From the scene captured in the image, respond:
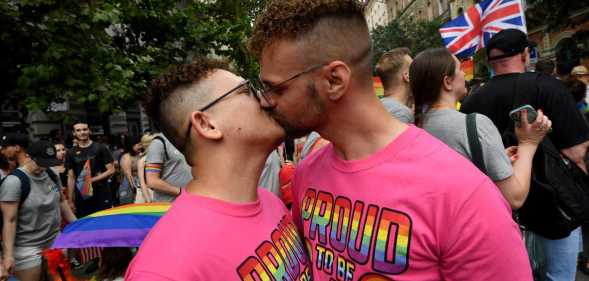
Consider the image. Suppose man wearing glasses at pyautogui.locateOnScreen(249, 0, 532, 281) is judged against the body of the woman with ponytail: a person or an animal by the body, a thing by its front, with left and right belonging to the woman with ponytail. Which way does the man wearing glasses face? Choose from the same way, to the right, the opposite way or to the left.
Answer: the opposite way

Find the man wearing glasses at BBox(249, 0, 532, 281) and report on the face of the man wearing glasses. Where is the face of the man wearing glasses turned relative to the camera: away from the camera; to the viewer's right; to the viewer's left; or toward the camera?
to the viewer's left

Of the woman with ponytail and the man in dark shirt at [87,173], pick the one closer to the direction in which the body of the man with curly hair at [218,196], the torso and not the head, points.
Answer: the woman with ponytail

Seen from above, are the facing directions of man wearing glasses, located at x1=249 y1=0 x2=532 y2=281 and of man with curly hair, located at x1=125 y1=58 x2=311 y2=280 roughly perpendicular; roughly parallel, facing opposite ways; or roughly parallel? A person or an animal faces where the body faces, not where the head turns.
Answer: roughly perpendicular

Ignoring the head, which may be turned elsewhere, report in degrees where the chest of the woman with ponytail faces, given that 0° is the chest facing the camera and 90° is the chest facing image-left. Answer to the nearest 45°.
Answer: approximately 225°

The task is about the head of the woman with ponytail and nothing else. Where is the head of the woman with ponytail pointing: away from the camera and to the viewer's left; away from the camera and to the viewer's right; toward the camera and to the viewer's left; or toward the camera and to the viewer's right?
away from the camera and to the viewer's right
